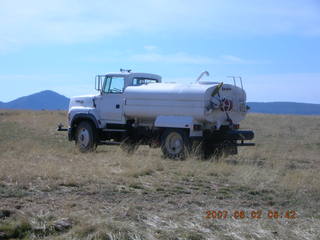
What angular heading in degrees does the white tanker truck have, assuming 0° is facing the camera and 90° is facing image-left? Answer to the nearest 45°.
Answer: approximately 135°
